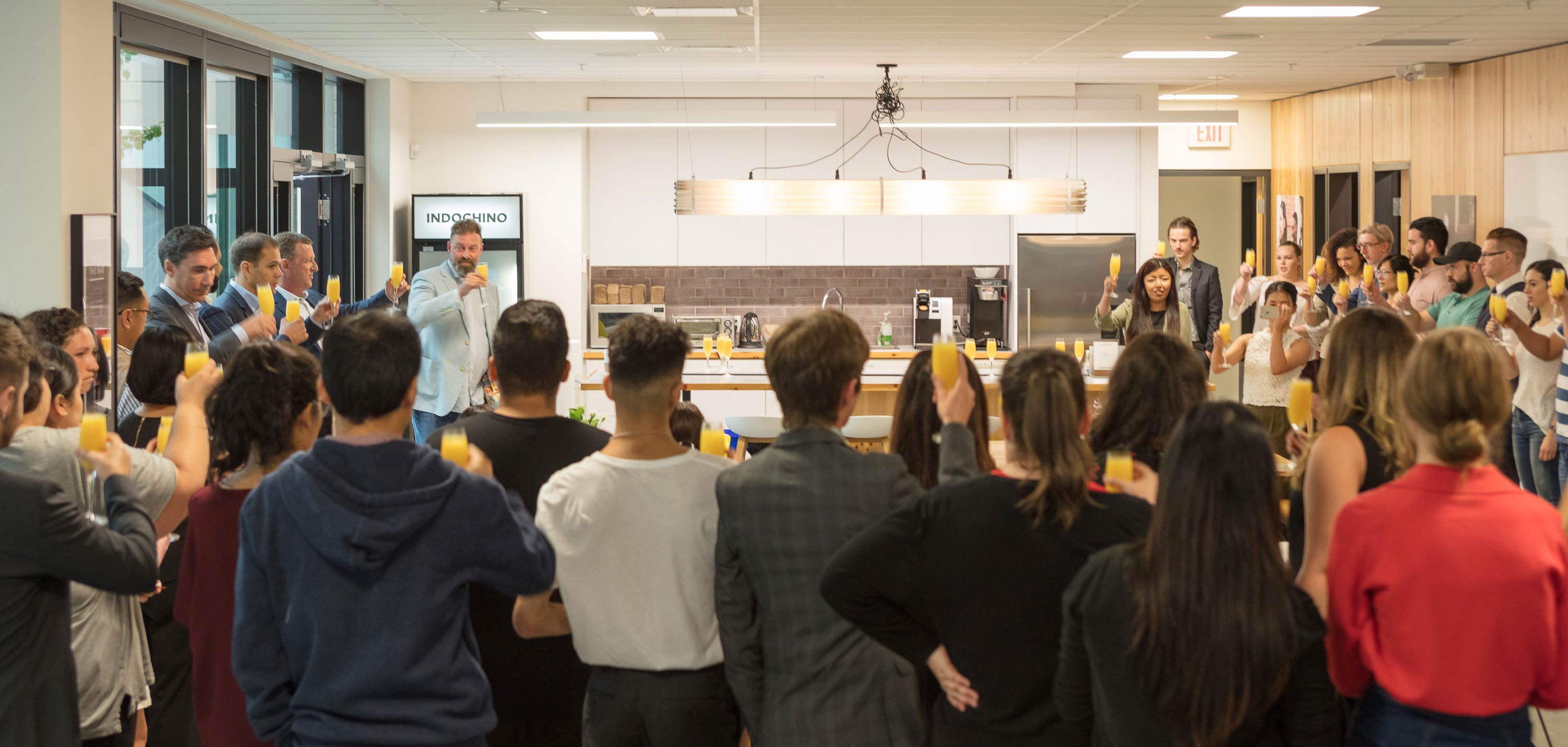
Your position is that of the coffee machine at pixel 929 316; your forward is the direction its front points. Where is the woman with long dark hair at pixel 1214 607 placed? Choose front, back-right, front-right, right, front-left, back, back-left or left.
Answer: front

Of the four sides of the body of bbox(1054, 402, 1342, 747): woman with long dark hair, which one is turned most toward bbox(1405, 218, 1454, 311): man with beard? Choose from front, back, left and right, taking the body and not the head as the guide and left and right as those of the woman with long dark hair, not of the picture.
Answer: front

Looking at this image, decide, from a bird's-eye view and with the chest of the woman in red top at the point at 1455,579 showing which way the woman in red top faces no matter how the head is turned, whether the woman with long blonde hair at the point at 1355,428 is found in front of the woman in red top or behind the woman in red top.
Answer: in front

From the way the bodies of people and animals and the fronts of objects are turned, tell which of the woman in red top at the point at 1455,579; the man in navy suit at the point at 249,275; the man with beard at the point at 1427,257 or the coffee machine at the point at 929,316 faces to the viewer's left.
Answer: the man with beard

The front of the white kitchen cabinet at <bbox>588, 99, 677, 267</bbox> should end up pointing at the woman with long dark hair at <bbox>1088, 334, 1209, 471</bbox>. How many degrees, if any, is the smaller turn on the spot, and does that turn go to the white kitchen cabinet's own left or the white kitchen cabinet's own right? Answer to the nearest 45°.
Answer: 0° — it already faces them

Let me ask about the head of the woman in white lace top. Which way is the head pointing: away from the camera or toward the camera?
toward the camera

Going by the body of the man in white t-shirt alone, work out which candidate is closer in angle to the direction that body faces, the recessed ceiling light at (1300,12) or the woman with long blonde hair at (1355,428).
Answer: the recessed ceiling light

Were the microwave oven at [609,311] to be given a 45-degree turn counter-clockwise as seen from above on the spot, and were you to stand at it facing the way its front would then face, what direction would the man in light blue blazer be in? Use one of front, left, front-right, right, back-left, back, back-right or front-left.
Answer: front-right

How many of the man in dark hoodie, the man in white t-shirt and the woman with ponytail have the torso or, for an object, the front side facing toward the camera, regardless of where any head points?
0

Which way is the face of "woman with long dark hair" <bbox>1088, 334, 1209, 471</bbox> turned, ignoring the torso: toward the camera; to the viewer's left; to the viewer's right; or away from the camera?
away from the camera

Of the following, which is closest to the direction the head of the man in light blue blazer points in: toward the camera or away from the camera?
toward the camera

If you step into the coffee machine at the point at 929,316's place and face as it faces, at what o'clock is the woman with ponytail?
The woman with ponytail is roughly at 12 o'clock from the coffee machine.

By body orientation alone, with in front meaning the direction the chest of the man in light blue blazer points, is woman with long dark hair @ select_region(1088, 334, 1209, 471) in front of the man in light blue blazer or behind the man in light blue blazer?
in front

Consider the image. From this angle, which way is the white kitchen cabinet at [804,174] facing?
toward the camera
